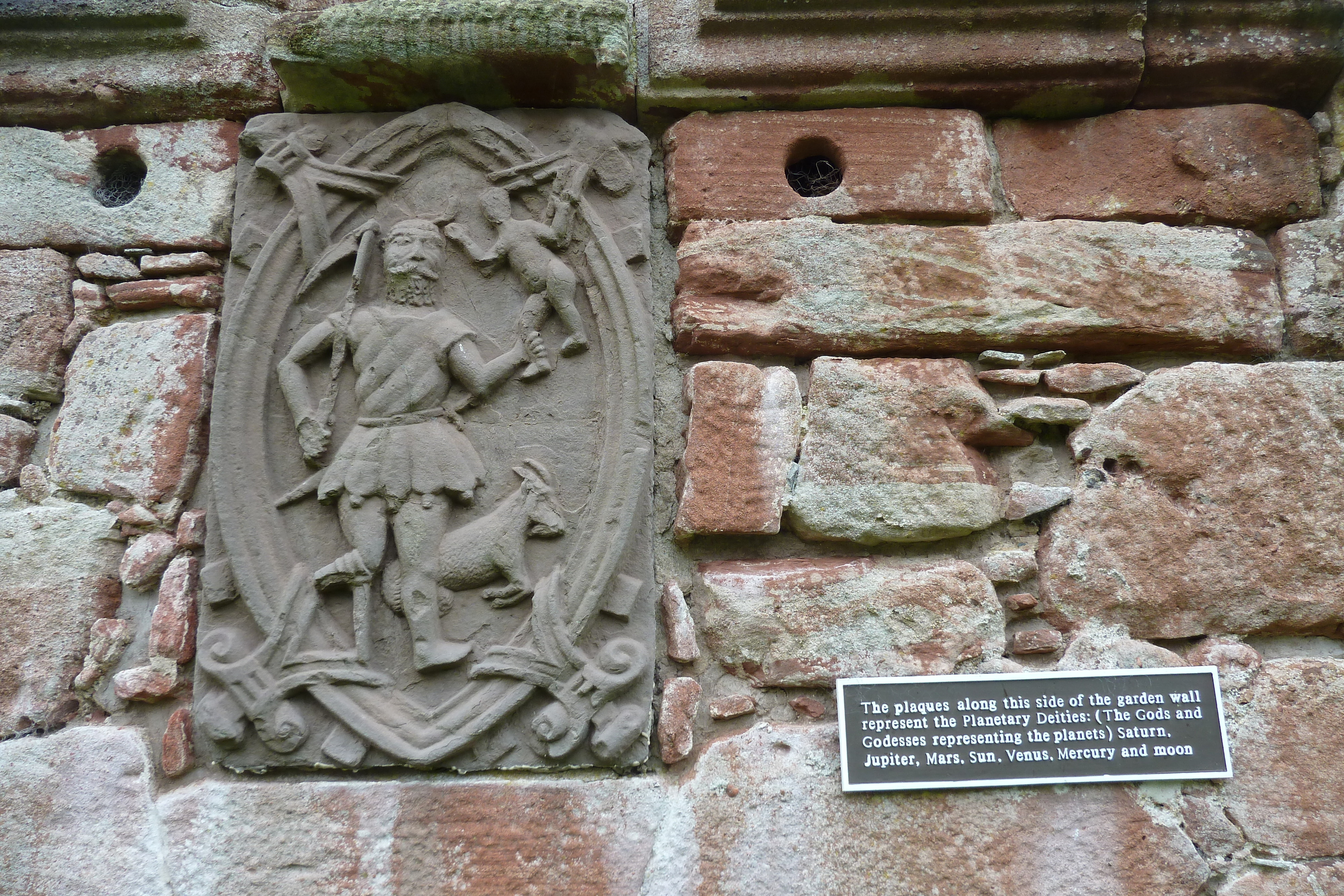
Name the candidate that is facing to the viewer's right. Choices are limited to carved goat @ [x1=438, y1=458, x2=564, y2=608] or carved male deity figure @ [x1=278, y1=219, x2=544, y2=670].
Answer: the carved goat

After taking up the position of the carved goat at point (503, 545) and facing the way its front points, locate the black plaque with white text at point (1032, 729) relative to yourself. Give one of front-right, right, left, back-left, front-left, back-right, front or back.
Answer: front

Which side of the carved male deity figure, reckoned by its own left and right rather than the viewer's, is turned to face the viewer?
front

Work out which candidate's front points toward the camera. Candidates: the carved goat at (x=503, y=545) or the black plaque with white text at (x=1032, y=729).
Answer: the black plaque with white text

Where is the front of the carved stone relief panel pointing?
toward the camera

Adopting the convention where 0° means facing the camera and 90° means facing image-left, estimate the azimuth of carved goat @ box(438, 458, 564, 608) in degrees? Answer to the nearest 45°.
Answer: approximately 270°

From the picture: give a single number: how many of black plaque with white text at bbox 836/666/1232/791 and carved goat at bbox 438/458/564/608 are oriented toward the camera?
1

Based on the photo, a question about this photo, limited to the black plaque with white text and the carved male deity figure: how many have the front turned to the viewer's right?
0

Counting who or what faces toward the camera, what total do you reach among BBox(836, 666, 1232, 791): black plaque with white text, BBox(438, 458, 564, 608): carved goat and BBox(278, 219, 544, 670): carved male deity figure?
2

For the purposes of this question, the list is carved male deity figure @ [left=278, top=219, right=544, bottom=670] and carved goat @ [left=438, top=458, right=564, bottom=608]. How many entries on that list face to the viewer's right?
1

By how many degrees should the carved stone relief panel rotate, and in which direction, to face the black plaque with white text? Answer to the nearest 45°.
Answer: approximately 90° to its left

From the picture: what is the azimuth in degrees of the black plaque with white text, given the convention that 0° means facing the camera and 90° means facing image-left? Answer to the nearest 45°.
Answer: approximately 0°
